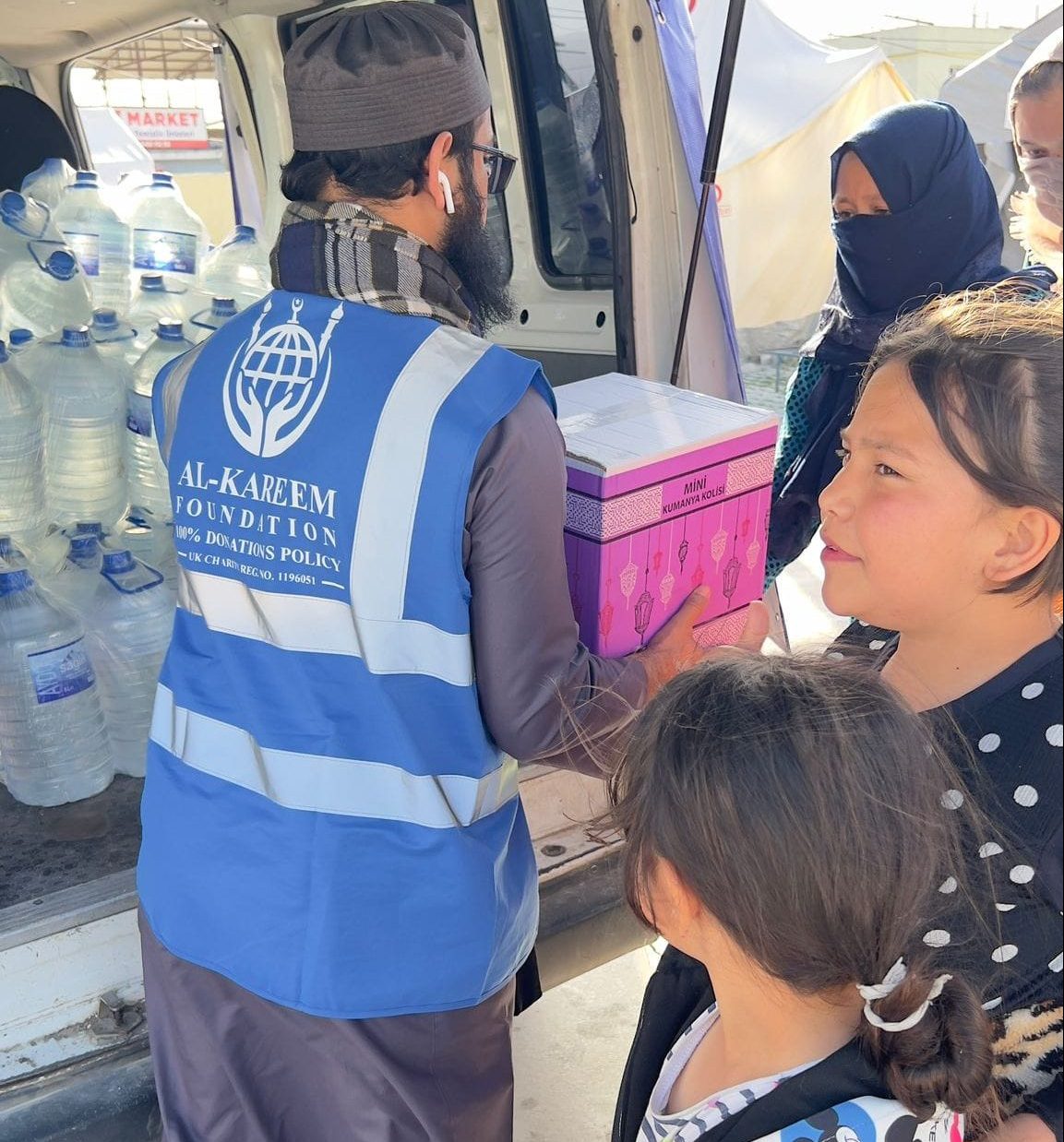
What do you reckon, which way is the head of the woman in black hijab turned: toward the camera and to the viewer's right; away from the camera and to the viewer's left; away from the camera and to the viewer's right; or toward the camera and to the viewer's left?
toward the camera and to the viewer's left

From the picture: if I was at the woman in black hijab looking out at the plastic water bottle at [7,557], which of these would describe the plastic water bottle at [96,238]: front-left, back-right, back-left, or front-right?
front-right

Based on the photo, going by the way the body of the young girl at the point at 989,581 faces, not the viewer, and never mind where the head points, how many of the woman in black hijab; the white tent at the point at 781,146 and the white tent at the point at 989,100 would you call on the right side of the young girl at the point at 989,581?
3

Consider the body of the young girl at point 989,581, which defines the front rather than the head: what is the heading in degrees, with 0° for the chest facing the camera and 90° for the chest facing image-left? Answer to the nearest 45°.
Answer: approximately 90°

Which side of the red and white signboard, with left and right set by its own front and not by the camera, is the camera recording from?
front

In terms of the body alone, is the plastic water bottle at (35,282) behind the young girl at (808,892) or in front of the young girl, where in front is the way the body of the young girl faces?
in front

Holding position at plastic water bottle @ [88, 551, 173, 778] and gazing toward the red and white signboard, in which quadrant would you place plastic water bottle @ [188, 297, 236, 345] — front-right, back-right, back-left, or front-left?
front-right

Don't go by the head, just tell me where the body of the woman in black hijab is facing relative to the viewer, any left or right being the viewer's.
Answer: facing the viewer and to the left of the viewer

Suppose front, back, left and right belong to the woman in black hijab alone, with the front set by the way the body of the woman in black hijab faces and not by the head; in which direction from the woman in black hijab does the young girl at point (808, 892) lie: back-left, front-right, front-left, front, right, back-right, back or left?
front-left

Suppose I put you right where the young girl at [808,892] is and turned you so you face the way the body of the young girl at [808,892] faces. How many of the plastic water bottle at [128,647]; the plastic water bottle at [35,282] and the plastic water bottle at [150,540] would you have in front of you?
3

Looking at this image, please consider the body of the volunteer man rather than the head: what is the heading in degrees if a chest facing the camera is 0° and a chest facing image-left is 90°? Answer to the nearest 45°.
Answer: approximately 225°

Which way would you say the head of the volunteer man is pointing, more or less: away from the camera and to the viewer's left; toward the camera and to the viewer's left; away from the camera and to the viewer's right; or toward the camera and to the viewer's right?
away from the camera and to the viewer's right
